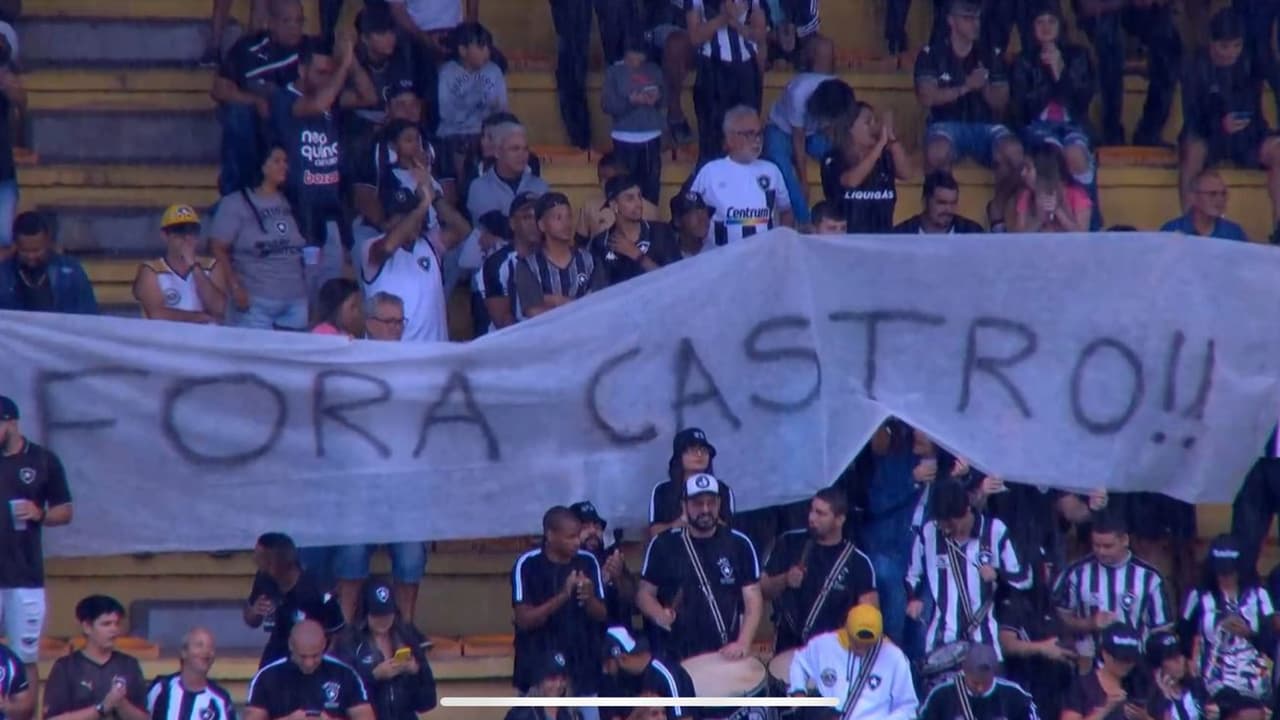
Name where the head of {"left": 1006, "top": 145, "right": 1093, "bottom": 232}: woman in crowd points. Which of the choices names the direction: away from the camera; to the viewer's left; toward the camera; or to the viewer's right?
toward the camera

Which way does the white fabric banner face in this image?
toward the camera

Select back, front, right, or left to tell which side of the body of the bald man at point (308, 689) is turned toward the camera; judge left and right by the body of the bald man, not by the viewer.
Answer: front

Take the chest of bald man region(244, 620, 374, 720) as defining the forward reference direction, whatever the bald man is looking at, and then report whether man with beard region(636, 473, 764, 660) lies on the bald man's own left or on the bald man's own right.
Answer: on the bald man's own left

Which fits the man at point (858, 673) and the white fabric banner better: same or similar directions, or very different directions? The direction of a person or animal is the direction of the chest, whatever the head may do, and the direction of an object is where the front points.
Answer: same or similar directions

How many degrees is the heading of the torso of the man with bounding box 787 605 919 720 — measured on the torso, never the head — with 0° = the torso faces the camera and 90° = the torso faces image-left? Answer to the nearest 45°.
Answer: approximately 0°

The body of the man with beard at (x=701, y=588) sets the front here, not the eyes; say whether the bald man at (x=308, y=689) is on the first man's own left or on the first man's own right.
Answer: on the first man's own right

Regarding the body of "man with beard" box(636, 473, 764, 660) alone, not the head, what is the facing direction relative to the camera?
toward the camera

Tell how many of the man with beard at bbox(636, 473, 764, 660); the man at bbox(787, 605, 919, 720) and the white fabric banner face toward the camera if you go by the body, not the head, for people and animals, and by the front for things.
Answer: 3

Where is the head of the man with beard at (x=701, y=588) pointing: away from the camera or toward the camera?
toward the camera

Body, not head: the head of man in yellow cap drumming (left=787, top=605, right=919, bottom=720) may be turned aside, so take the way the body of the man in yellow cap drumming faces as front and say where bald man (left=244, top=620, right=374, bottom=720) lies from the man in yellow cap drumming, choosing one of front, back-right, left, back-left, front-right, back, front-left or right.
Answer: right
